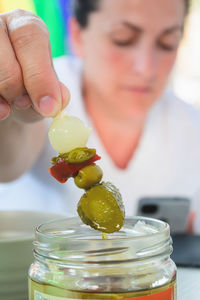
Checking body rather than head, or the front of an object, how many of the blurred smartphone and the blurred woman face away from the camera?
1

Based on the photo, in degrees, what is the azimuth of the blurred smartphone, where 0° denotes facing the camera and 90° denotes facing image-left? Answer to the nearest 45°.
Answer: approximately 180°

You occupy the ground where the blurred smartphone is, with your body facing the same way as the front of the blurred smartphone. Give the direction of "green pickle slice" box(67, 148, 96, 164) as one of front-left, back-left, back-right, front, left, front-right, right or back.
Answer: back

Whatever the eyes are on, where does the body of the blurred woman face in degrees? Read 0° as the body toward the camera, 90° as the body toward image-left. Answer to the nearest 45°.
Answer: approximately 0°

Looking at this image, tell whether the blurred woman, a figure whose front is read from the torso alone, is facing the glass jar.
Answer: yes

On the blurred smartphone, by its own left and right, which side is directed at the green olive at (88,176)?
back

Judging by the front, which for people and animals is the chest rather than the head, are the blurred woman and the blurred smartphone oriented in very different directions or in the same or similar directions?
very different directions

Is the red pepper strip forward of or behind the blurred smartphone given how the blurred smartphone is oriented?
behind

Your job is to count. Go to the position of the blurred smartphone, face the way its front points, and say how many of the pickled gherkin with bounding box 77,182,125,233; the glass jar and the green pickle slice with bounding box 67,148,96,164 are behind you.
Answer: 3

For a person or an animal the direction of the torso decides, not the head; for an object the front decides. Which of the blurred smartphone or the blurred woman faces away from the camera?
the blurred smartphone

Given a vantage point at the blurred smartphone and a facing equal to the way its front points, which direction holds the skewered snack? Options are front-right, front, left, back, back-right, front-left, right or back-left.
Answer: back
